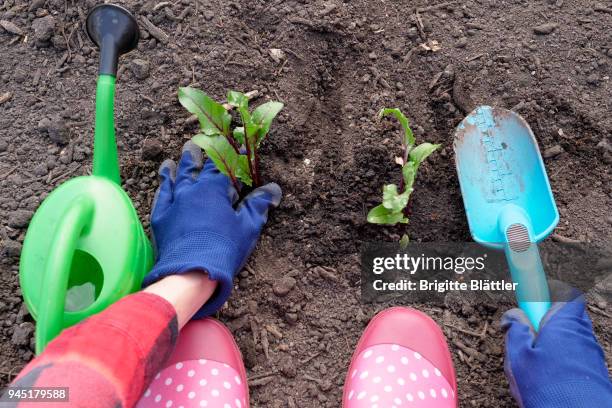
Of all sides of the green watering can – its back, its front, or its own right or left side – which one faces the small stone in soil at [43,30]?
front

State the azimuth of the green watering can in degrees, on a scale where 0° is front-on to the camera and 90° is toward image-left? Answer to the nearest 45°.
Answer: approximately 180°

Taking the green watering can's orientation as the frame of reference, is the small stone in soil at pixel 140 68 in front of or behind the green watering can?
in front

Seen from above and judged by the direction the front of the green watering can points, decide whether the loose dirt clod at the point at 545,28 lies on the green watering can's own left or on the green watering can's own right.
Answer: on the green watering can's own right

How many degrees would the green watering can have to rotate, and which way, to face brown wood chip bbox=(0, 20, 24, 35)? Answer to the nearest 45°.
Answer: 0° — it already faces it
